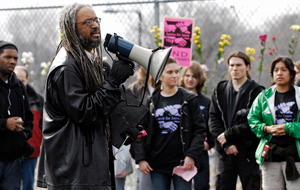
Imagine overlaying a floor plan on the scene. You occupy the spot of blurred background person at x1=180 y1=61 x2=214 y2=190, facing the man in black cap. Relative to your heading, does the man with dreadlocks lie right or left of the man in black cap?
left

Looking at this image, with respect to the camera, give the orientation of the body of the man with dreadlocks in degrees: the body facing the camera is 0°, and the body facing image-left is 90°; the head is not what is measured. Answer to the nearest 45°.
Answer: approximately 270°

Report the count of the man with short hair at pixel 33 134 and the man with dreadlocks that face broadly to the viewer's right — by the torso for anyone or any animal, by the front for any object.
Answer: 1

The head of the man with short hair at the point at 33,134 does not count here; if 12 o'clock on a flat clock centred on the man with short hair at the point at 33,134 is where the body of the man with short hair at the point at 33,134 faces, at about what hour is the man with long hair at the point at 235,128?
the man with long hair at the point at 235,128 is roughly at 9 o'clock from the man with short hair at the point at 33,134.

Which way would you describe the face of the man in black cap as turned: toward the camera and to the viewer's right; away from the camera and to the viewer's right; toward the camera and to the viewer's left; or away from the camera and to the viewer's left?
toward the camera and to the viewer's right

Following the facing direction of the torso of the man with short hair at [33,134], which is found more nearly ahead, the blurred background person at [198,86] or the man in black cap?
the man in black cap

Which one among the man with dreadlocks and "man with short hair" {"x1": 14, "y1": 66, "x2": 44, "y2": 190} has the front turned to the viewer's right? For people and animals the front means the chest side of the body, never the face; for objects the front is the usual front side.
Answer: the man with dreadlocks

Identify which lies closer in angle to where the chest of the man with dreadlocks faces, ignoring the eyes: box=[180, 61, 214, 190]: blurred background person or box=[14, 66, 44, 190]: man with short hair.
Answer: the blurred background person

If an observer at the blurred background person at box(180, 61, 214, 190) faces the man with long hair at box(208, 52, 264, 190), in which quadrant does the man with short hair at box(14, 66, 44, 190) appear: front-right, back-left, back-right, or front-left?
back-right

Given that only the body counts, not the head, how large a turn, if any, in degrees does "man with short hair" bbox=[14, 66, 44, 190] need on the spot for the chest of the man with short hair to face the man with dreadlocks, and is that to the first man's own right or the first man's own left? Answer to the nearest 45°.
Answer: approximately 45° to the first man's own left

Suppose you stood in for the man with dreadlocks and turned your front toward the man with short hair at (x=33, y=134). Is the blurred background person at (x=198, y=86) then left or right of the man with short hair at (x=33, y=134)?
right

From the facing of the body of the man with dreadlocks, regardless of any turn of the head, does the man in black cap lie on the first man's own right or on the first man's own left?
on the first man's own left
